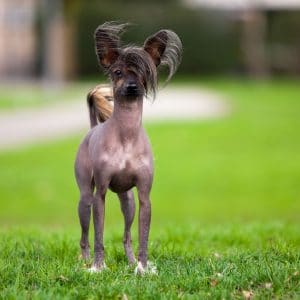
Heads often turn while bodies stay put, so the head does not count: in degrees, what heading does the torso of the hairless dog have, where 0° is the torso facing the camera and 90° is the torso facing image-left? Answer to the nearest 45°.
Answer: approximately 0°
